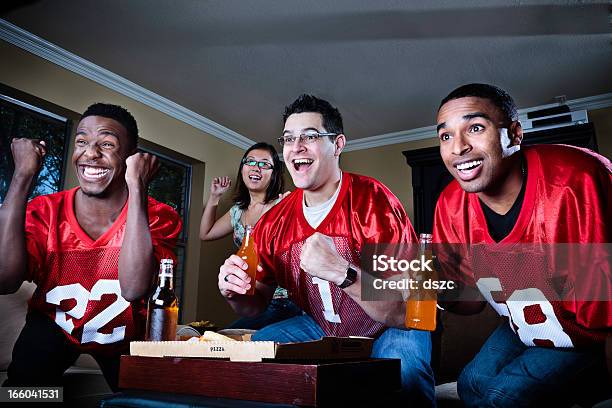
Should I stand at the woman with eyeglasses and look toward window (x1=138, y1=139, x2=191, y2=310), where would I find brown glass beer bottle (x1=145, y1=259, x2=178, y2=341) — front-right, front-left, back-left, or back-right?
back-left

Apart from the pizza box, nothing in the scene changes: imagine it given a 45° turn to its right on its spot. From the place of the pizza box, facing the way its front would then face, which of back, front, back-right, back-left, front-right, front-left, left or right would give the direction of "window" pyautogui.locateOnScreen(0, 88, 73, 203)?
front-right

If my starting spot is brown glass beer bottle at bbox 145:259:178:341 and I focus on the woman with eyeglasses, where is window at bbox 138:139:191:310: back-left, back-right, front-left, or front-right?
front-left

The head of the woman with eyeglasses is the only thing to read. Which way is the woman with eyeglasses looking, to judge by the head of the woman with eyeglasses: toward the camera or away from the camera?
toward the camera

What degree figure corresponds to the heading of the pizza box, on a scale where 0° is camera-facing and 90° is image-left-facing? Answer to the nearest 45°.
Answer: approximately 45°

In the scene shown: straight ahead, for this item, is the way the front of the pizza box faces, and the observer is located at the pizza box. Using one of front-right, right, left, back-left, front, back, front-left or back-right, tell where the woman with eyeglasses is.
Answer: back-right

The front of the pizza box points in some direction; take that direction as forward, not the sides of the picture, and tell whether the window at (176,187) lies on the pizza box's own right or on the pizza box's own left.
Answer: on the pizza box's own right

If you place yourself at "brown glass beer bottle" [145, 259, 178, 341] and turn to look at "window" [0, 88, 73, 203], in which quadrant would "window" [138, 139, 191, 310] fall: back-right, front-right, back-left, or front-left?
front-right
